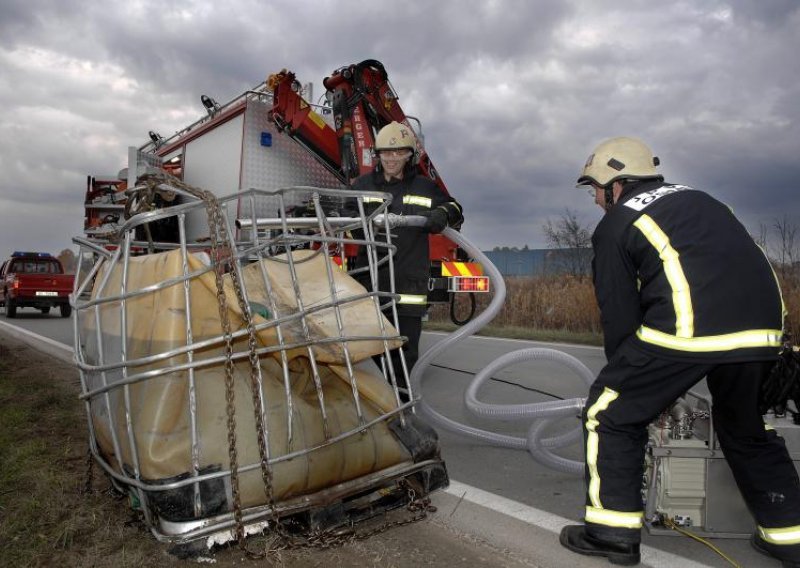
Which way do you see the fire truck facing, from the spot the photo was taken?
facing away from the viewer and to the left of the viewer

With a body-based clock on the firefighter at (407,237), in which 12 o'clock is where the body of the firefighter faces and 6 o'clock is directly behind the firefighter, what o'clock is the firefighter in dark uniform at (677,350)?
The firefighter in dark uniform is roughly at 11 o'clock from the firefighter.

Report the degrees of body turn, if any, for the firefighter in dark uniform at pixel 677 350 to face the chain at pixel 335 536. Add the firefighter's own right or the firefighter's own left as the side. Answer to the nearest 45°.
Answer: approximately 45° to the firefighter's own left

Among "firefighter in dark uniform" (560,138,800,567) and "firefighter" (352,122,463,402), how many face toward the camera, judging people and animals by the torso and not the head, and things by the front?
1

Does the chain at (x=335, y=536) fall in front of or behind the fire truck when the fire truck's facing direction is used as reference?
behind

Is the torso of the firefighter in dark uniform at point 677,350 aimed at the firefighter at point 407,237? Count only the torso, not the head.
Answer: yes

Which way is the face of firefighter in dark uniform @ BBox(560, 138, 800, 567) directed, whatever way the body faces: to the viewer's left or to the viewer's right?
to the viewer's left

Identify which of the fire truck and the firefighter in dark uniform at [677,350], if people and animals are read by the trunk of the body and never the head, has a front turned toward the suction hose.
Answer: the firefighter in dark uniform

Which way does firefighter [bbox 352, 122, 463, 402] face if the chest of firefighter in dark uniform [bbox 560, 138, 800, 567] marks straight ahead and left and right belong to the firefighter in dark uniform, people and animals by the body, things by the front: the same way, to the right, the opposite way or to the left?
the opposite way
